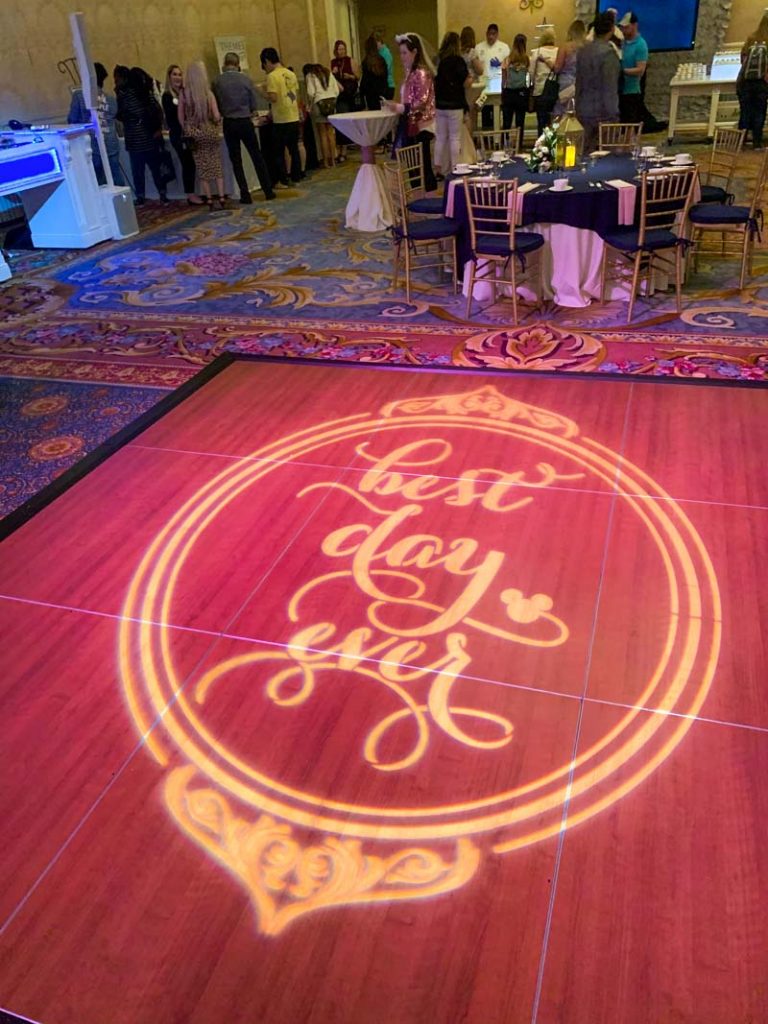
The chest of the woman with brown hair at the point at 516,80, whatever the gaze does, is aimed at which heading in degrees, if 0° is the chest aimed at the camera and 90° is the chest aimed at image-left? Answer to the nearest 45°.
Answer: approximately 180°

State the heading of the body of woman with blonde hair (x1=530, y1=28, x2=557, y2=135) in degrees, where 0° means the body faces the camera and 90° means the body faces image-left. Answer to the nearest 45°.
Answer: approximately 180°

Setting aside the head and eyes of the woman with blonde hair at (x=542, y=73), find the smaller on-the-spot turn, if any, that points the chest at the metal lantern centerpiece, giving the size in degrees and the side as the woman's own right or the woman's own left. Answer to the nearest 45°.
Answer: approximately 180°

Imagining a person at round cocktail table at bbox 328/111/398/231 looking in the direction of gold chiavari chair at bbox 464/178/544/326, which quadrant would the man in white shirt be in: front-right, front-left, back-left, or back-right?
back-left

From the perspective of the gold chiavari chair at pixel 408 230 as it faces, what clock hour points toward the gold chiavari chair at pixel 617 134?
the gold chiavari chair at pixel 617 134 is roughly at 12 o'clock from the gold chiavari chair at pixel 408 230.

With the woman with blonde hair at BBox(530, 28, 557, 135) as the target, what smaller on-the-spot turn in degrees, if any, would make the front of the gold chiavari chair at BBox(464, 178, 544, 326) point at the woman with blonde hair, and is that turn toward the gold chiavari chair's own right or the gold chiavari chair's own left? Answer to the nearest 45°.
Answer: approximately 45° to the gold chiavari chair's own left

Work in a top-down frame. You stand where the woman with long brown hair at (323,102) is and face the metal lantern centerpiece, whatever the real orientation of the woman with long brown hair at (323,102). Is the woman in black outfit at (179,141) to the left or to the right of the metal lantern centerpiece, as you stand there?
right

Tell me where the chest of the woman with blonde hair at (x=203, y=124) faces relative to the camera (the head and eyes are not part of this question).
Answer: away from the camera

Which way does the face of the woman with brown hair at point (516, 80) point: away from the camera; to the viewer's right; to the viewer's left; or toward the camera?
away from the camera

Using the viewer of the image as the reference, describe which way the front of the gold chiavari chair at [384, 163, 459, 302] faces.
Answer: facing away from the viewer and to the right of the viewer

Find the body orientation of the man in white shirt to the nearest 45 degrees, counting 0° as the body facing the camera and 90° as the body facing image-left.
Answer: approximately 0°

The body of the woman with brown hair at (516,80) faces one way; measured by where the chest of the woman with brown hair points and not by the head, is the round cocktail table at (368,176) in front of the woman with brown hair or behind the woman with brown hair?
behind
